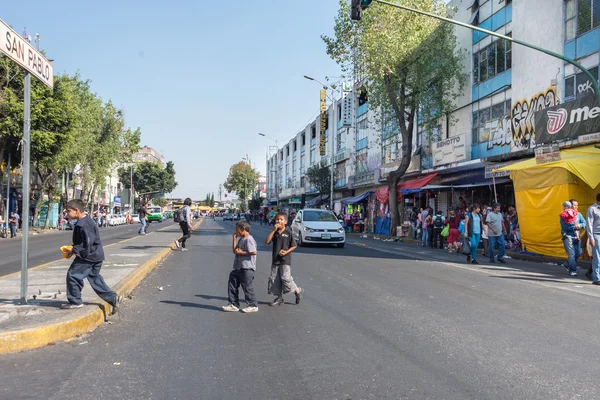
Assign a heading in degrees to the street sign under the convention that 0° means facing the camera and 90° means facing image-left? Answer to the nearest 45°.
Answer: approximately 315°

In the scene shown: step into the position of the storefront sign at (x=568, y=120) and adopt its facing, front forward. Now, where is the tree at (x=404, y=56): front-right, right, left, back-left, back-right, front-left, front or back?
right

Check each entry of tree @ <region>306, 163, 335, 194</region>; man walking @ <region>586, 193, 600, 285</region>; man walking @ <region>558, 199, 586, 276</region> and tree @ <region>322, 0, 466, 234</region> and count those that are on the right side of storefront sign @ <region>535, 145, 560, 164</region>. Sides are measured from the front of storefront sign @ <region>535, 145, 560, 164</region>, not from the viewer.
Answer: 2

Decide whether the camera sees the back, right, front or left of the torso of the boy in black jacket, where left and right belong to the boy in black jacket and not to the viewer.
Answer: left

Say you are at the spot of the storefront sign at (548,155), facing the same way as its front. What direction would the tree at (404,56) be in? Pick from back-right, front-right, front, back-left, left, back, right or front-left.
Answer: right

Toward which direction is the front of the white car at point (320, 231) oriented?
toward the camera

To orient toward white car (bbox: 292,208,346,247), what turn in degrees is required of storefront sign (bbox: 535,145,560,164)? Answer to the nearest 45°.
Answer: approximately 45° to its right

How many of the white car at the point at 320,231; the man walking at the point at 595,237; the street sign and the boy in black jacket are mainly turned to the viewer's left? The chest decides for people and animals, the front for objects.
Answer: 1

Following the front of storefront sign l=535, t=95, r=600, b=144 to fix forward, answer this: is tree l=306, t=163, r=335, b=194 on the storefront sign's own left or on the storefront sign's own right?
on the storefront sign's own right

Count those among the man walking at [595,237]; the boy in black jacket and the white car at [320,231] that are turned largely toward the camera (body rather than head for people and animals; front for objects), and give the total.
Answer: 2

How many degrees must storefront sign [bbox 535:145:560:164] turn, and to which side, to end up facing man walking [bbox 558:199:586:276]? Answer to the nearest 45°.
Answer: approximately 45° to its left

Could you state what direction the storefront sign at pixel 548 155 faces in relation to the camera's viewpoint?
facing the viewer and to the left of the viewer

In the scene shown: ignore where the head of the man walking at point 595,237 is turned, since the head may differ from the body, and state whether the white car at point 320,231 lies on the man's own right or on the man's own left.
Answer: on the man's own right

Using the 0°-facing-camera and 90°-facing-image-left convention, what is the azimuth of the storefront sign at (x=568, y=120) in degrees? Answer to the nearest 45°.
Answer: approximately 45°
